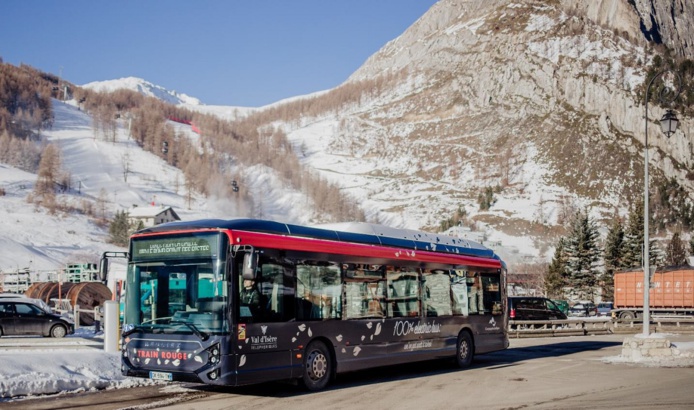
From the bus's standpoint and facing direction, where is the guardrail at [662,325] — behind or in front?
behind

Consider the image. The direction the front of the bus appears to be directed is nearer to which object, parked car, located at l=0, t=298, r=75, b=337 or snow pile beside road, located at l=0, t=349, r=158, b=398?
the snow pile beside road

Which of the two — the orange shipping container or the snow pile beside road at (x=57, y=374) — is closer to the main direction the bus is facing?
the snow pile beside road

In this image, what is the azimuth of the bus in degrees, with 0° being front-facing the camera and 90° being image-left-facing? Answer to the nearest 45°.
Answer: approximately 45°
